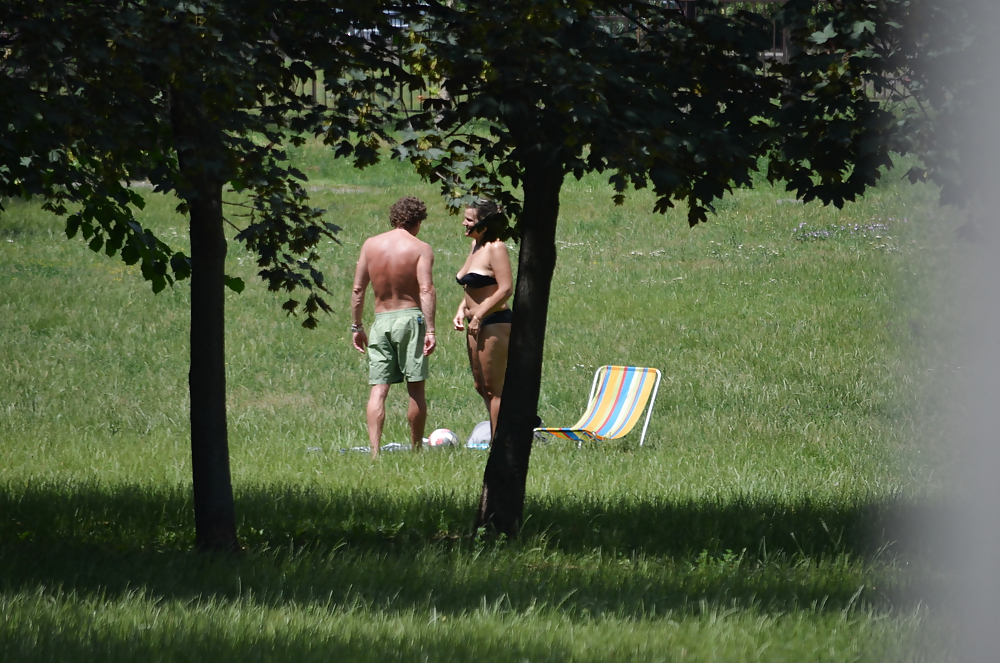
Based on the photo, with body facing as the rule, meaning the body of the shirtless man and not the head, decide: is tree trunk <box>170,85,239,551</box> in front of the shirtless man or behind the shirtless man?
behind

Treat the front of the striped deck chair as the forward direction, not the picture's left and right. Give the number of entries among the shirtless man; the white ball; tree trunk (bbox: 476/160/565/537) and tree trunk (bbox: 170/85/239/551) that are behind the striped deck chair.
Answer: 0

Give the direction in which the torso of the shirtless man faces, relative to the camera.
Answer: away from the camera

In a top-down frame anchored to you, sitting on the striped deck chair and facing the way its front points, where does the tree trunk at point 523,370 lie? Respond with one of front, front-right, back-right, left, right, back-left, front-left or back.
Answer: front-left

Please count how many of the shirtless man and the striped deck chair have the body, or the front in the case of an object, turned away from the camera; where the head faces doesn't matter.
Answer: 1

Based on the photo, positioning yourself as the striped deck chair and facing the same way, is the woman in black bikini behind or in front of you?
in front

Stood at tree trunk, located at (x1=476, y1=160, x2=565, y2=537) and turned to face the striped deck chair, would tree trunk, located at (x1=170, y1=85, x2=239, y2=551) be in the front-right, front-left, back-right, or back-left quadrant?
back-left

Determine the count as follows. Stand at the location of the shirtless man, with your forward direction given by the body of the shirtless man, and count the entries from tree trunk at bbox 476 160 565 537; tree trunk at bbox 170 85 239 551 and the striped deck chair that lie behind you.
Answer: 2

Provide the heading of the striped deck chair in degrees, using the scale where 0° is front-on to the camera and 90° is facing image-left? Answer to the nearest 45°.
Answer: approximately 45°

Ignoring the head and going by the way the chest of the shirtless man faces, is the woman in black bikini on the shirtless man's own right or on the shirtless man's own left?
on the shirtless man's own right

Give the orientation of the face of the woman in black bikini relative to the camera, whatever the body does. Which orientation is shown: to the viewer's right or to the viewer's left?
to the viewer's left

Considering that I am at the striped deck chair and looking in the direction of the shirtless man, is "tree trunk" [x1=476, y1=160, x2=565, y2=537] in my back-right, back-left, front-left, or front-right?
front-left

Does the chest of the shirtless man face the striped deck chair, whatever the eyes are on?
no

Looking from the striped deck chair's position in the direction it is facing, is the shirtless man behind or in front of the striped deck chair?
in front

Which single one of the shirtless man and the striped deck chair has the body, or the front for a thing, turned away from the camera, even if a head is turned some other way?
the shirtless man
